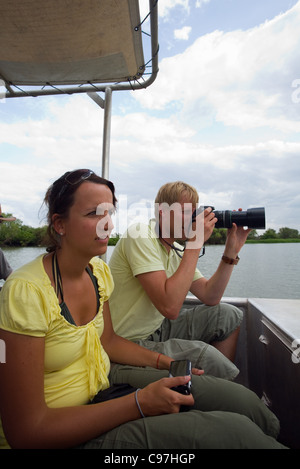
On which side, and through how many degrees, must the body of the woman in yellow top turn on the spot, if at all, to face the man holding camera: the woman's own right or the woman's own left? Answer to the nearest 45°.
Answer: approximately 90° to the woman's own left

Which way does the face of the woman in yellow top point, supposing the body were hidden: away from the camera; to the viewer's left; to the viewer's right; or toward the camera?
to the viewer's right

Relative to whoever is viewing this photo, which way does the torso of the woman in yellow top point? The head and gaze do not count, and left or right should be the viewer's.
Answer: facing the viewer and to the right of the viewer
